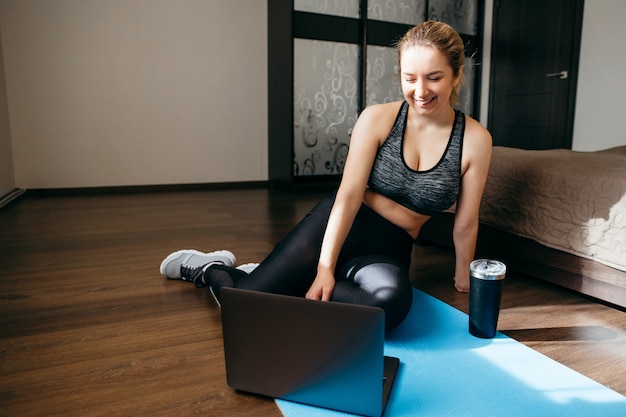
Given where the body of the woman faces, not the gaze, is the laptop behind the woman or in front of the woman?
in front

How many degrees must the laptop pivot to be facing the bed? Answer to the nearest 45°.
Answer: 0° — it already faces it

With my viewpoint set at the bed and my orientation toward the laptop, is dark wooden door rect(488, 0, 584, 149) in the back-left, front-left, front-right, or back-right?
back-right

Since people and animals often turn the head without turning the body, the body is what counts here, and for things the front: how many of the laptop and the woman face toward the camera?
1

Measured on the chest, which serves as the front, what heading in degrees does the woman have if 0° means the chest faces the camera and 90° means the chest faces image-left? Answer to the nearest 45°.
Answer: approximately 0°

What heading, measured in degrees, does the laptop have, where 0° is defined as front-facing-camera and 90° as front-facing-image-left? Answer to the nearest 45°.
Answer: approximately 225°

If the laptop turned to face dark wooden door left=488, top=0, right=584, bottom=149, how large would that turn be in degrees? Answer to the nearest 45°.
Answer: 0° — it already faces it
